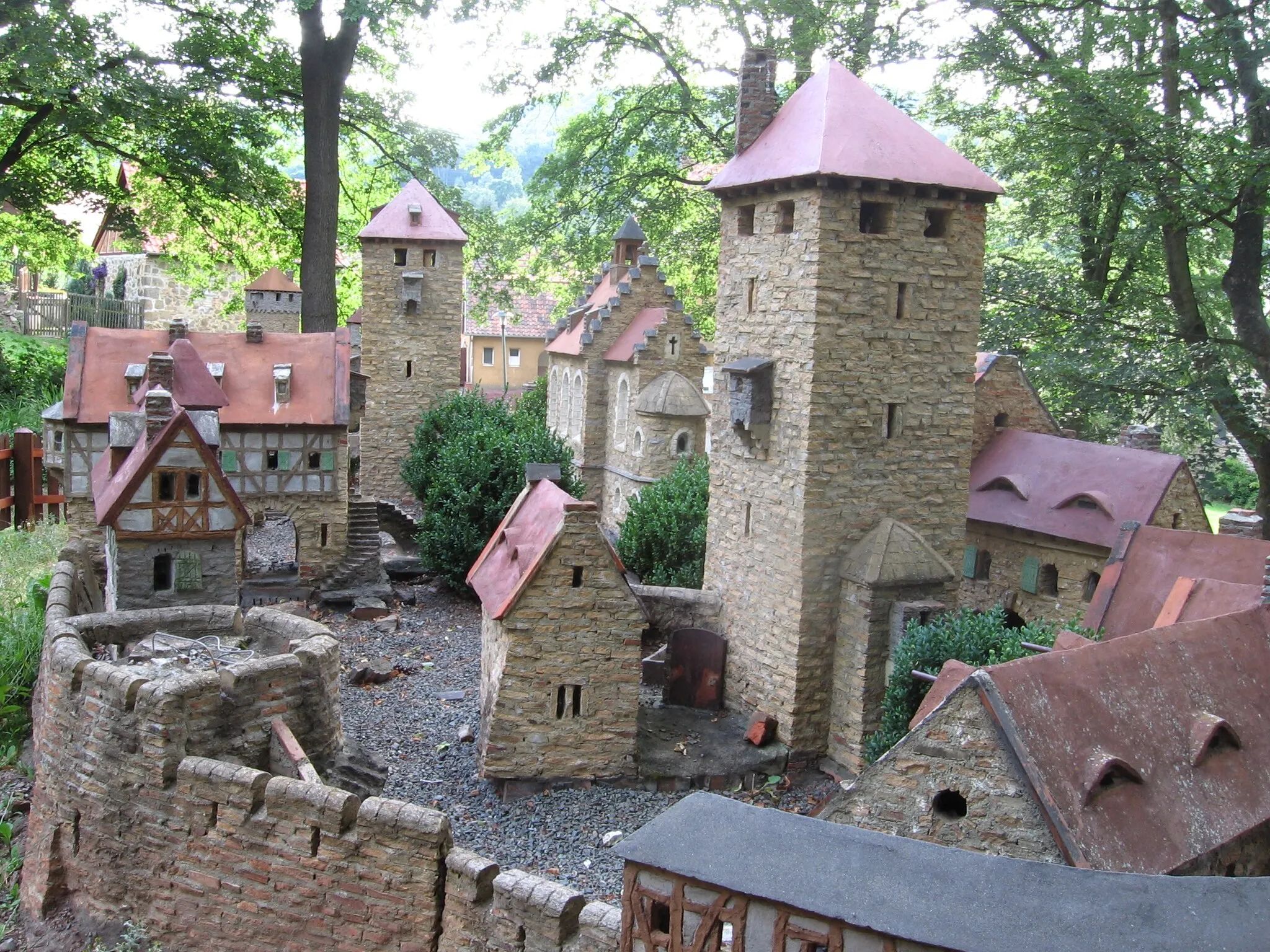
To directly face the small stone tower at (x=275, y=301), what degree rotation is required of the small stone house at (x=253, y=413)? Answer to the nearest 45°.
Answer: approximately 180°

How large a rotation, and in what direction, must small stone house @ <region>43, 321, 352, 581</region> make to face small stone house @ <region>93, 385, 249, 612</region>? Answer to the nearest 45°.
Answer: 0° — it already faces it

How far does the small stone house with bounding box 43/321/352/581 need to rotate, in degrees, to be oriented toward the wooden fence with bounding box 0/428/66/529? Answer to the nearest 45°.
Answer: approximately 90° to its right

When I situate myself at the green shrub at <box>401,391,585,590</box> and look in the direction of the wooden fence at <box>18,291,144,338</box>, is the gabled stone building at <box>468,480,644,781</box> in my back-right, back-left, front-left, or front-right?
back-left

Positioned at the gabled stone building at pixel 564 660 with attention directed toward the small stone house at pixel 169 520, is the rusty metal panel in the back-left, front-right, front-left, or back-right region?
back-right

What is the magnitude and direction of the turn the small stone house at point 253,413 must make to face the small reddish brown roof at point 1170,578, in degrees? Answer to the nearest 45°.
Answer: approximately 45° to its left

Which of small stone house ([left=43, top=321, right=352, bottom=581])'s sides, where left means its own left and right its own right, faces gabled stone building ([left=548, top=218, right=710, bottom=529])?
left

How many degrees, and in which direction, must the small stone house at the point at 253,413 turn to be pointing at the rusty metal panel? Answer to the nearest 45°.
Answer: approximately 45° to its left

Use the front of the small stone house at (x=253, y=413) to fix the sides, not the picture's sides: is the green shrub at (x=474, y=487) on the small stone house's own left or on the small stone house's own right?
on the small stone house's own left

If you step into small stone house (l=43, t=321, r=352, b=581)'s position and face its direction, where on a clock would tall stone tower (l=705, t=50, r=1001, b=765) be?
The tall stone tower is roughly at 11 o'clock from the small stone house.

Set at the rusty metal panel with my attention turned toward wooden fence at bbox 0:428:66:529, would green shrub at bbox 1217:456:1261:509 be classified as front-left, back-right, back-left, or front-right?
back-right

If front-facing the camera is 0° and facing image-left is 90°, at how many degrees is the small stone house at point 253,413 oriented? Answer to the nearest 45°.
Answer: approximately 0°

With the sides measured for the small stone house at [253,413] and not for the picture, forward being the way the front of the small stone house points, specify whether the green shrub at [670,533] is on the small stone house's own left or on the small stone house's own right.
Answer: on the small stone house's own left

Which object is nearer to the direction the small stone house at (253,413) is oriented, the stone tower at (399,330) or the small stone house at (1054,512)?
the small stone house

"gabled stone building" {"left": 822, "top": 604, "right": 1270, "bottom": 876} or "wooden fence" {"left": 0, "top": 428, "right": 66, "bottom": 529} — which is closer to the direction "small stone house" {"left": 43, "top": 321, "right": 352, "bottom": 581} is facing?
the gabled stone building
